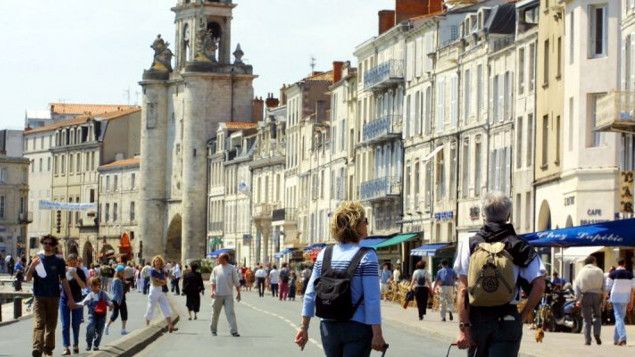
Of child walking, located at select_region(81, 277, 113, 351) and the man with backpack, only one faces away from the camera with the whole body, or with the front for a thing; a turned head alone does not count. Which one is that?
the man with backpack

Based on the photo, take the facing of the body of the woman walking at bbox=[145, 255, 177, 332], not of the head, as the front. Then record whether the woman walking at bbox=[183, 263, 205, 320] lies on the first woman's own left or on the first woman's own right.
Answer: on the first woman's own left

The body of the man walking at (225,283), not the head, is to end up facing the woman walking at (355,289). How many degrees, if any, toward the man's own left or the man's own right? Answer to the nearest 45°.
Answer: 0° — they already face them

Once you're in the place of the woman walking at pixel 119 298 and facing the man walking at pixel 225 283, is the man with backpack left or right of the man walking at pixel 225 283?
right

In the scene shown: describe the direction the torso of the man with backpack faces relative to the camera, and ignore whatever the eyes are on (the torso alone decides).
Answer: away from the camera

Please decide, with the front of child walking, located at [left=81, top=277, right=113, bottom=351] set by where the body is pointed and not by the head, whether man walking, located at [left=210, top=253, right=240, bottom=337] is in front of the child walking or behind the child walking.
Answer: behind
